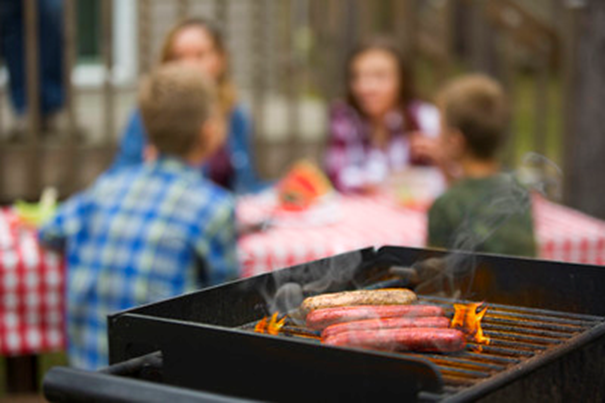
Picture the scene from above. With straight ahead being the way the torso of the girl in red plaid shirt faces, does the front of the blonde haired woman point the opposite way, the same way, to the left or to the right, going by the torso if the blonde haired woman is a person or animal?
the same way

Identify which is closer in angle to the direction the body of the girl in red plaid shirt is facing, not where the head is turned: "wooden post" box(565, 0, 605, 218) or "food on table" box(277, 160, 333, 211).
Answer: the food on table

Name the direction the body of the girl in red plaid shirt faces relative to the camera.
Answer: toward the camera

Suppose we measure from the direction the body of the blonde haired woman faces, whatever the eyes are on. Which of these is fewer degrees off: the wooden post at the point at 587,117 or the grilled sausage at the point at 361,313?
the grilled sausage

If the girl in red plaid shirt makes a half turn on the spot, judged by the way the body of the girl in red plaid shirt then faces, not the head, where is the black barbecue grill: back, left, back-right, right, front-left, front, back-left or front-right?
back

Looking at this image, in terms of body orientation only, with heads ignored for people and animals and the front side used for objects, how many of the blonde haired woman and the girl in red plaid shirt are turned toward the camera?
2

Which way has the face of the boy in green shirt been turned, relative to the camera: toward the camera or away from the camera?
away from the camera

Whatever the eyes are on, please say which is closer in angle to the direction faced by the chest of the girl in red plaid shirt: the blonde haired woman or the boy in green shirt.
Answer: the boy in green shirt

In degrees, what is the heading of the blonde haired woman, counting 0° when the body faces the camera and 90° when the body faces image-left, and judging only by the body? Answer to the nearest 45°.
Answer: approximately 0°

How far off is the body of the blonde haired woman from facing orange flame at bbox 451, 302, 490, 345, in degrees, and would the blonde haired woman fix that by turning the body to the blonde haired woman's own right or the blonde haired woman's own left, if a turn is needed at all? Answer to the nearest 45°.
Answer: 0° — they already face it

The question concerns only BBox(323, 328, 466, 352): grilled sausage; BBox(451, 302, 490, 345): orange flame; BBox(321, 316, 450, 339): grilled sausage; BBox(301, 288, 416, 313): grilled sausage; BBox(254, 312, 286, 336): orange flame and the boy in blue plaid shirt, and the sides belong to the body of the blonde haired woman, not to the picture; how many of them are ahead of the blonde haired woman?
6

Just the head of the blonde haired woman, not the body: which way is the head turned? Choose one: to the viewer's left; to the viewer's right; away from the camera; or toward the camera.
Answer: toward the camera

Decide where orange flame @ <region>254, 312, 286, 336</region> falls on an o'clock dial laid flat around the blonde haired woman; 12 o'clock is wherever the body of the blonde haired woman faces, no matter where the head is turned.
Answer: The orange flame is roughly at 12 o'clock from the blonde haired woman.

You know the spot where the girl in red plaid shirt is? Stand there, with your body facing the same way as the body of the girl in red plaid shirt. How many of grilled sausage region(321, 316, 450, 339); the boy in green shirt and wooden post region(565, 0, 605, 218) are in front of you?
2

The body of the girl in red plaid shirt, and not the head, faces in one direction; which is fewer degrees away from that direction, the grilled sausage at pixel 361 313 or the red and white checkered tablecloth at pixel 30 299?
the grilled sausage

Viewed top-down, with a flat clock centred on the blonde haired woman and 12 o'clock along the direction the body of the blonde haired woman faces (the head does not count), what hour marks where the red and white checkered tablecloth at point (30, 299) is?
The red and white checkered tablecloth is roughly at 1 o'clock from the blonde haired woman.
